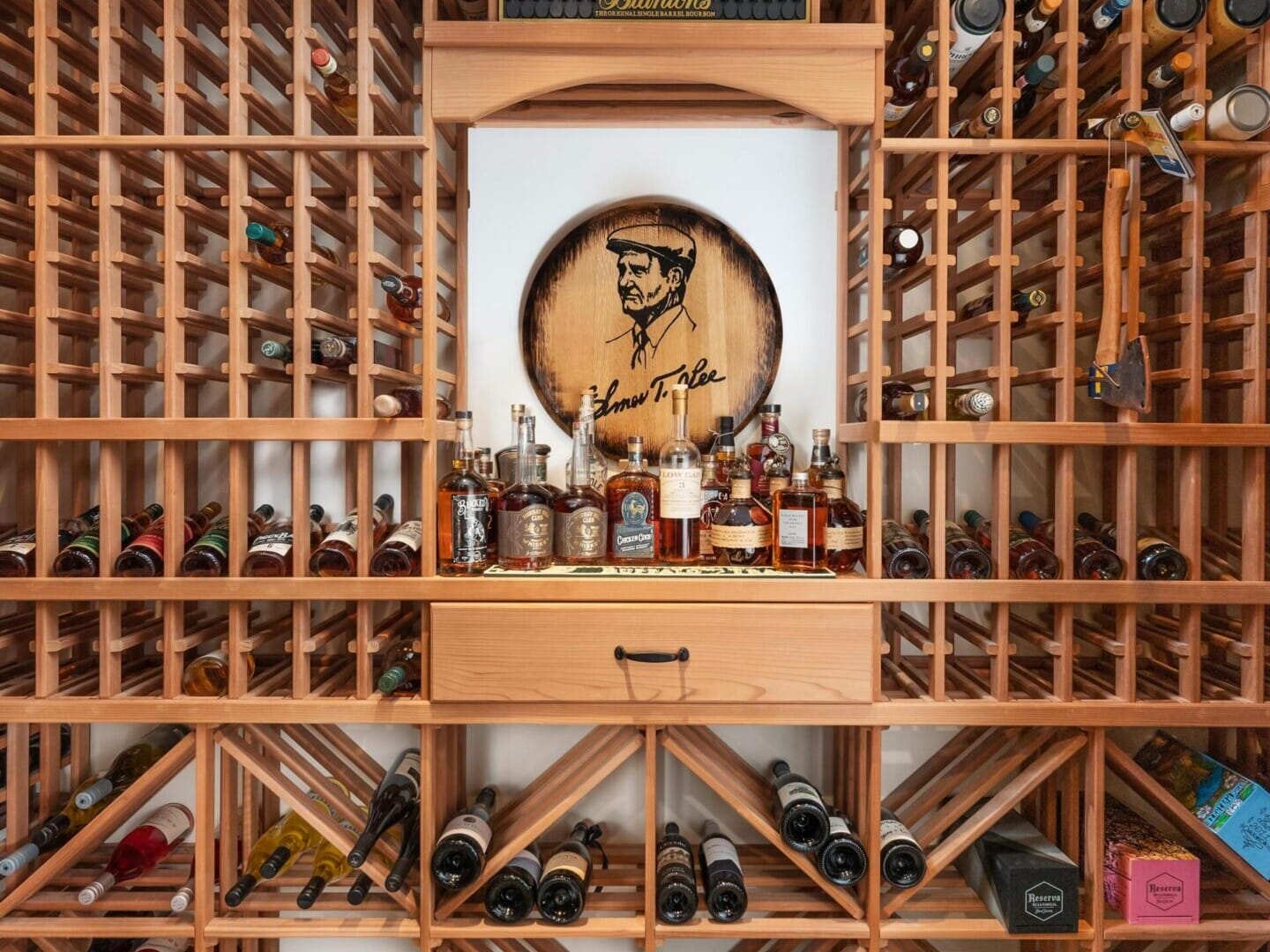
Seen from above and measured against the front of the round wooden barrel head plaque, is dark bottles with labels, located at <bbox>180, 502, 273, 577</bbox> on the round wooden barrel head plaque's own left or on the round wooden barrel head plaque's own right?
on the round wooden barrel head plaque's own right

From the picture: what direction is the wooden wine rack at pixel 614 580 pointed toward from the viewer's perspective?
toward the camera

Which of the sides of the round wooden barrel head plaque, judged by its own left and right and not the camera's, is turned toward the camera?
front
